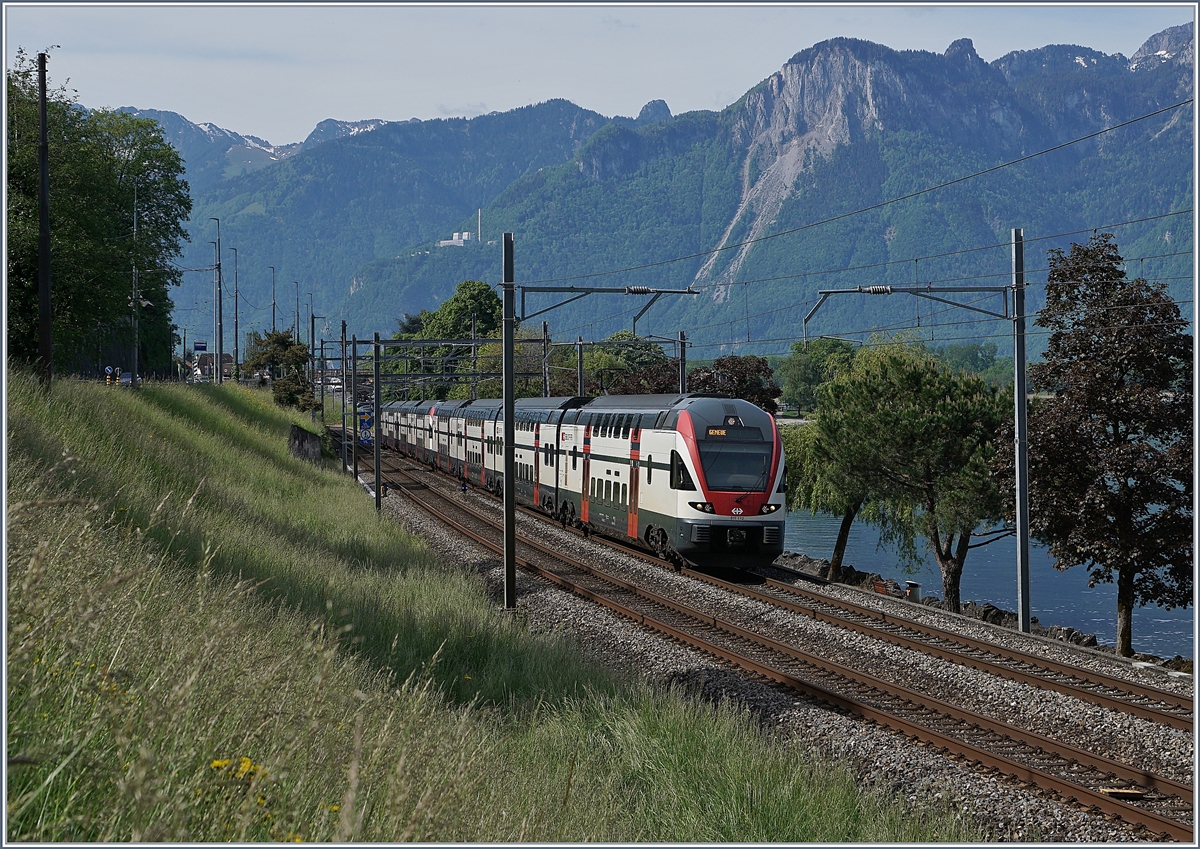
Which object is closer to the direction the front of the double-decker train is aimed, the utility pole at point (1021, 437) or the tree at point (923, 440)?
the utility pole

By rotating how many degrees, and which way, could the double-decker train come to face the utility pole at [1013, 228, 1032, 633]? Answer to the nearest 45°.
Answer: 0° — it already faces it

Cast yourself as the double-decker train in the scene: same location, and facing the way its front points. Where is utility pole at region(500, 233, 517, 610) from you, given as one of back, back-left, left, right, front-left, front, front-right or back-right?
right

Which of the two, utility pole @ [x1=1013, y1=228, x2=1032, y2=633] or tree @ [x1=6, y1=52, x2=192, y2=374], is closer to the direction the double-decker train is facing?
the utility pole

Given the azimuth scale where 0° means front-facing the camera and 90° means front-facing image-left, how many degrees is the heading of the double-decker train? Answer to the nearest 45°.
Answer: approximately 315°

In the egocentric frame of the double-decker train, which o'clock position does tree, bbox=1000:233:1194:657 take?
The tree is roughly at 11 o'clock from the double-decker train.
